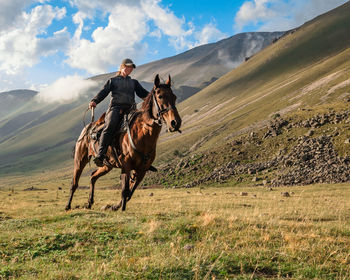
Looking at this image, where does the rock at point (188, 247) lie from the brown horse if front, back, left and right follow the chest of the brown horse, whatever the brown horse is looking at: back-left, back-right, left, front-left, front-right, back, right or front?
front-right

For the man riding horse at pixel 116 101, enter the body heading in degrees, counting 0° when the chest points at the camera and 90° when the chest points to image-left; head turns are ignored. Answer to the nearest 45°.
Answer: approximately 315°

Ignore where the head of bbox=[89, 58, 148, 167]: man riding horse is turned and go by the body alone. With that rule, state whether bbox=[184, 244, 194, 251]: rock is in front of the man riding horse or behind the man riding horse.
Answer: in front
